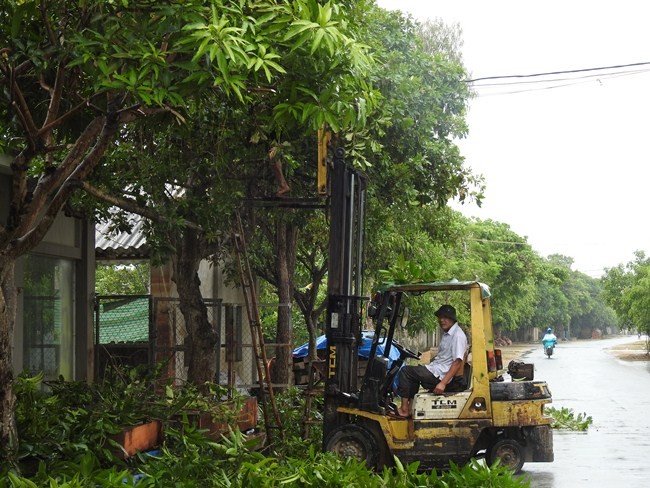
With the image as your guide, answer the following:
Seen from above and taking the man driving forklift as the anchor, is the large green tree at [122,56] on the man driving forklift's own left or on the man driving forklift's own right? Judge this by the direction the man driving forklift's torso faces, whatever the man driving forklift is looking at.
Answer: on the man driving forklift's own left

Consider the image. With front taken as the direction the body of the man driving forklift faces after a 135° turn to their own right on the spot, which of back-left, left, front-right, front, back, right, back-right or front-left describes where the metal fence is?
left

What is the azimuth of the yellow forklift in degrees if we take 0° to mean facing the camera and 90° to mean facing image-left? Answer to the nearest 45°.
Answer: approximately 90°

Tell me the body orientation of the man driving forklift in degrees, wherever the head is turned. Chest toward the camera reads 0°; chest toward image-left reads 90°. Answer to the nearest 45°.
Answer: approximately 90°

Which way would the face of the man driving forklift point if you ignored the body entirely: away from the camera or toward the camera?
toward the camera

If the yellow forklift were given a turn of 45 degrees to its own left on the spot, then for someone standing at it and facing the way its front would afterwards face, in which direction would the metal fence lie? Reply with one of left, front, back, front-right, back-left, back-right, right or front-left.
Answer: right
